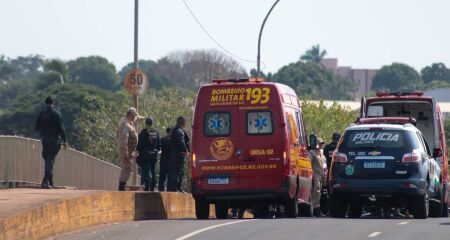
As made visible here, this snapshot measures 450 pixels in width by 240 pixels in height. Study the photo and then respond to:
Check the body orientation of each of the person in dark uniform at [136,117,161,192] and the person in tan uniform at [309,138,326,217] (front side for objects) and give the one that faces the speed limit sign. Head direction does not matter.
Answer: the person in dark uniform

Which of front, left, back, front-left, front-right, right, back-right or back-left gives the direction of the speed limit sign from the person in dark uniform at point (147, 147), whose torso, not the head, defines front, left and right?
front

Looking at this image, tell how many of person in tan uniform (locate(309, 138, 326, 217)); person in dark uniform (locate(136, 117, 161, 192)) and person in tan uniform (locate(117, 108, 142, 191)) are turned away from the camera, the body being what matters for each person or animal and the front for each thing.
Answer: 1

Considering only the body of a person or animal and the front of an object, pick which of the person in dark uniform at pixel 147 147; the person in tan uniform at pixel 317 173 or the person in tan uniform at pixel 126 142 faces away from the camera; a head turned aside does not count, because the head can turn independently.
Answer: the person in dark uniform

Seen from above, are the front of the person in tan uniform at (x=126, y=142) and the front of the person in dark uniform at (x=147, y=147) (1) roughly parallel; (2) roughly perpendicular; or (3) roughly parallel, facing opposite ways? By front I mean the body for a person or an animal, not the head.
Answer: roughly perpendicular

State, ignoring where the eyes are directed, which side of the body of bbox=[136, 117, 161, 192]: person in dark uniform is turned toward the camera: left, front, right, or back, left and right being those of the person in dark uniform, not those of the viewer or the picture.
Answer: back
